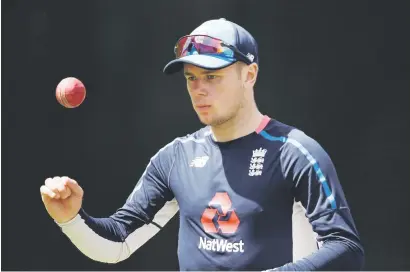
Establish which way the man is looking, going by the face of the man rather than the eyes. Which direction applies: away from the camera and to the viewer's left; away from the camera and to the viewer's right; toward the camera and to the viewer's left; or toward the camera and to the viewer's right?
toward the camera and to the viewer's left

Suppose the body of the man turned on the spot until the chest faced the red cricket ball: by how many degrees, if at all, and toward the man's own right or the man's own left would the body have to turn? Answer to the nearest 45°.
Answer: approximately 90° to the man's own right

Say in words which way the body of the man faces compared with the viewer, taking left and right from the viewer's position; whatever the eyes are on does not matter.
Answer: facing the viewer and to the left of the viewer
